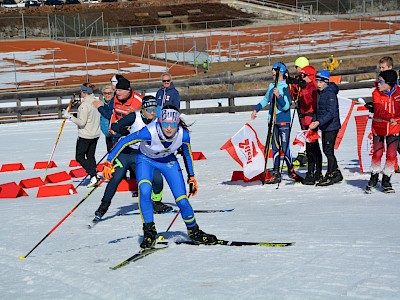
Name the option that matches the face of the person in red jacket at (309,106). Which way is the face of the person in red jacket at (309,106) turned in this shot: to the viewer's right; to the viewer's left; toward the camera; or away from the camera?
to the viewer's left

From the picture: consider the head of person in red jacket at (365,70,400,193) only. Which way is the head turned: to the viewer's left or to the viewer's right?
to the viewer's left

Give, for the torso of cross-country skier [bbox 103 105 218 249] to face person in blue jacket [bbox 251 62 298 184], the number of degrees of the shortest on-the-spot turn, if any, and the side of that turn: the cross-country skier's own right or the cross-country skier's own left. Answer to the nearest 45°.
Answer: approximately 135° to the cross-country skier's own left

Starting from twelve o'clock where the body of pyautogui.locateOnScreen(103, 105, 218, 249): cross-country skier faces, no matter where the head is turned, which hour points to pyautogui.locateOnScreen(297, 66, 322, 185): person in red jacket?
The person in red jacket is roughly at 7 o'clock from the cross-country skier.

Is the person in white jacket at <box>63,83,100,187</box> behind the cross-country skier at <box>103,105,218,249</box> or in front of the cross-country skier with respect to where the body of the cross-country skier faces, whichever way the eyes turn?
behind

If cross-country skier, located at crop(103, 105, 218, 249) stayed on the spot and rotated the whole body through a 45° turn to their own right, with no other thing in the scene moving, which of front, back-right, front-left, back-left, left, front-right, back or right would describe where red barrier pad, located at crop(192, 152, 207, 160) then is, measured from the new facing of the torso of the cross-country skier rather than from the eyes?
back-right

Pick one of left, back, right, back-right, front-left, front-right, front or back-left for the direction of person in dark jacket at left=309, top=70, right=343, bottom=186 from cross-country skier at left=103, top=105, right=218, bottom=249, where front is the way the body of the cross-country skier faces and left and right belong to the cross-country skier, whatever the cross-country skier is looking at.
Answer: back-left

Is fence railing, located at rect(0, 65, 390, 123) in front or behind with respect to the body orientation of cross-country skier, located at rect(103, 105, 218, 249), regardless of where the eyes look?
behind

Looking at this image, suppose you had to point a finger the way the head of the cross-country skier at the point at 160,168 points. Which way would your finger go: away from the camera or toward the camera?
toward the camera

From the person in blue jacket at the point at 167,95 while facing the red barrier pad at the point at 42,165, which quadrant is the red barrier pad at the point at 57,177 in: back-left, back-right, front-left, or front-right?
front-left

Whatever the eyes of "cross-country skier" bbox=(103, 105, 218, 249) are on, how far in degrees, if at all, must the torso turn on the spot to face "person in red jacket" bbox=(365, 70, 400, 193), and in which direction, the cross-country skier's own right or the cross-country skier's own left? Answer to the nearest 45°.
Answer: approximately 135° to the cross-country skier's own left

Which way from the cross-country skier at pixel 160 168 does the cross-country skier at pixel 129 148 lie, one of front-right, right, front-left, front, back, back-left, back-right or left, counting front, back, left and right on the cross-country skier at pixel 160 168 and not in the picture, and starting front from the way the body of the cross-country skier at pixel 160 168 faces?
back

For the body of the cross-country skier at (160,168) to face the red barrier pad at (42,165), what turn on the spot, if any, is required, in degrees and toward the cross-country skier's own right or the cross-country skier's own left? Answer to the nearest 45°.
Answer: approximately 180°

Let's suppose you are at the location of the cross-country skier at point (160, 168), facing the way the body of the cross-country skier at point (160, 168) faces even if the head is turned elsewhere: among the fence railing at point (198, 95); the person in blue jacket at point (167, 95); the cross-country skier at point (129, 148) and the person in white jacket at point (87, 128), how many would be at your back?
4

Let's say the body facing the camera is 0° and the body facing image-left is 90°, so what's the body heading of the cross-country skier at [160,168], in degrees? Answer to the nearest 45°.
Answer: approximately 0°
